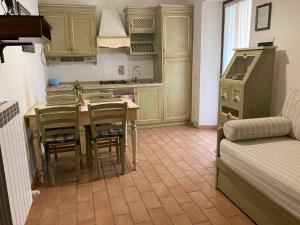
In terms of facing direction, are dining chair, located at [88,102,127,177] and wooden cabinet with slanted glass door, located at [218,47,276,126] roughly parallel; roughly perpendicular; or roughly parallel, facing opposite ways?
roughly perpendicular

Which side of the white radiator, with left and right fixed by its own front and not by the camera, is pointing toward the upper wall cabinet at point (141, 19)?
left

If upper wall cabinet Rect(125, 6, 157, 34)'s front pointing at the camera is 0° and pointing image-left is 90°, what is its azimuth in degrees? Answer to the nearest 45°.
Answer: approximately 0°

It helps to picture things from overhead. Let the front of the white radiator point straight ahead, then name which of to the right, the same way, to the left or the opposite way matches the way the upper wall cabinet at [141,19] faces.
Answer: to the right

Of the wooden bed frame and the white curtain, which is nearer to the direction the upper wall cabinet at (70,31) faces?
the wooden bed frame

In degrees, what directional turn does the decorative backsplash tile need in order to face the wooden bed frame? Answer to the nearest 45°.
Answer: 0° — it already faces it

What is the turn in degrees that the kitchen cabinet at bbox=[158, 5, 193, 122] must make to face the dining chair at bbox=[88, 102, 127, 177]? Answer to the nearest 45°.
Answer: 0° — it already faces it

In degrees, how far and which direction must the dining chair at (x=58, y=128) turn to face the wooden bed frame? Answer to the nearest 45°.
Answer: approximately 135° to its right

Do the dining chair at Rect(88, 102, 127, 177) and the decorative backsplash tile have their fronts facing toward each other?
yes
